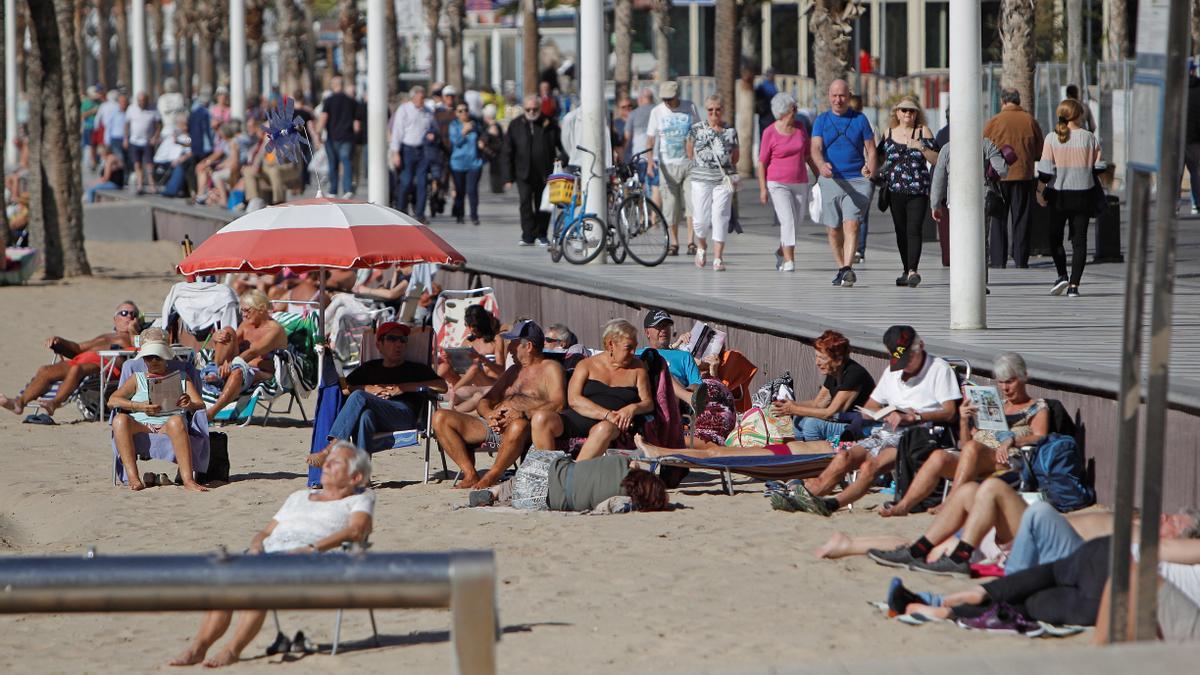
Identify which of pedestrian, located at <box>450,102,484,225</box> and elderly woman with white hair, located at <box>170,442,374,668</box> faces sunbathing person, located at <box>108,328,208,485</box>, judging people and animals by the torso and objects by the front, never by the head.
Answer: the pedestrian

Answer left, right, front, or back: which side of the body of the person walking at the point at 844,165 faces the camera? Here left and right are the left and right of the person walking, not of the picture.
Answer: front

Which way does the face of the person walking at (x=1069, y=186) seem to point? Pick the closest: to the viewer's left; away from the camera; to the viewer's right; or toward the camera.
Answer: away from the camera

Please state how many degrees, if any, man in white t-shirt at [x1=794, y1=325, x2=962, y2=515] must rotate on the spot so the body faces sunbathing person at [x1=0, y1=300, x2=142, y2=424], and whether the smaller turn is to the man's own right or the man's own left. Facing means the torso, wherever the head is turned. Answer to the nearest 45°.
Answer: approximately 90° to the man's own right

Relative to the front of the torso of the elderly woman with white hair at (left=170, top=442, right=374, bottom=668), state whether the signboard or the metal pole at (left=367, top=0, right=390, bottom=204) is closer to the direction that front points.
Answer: the signboard

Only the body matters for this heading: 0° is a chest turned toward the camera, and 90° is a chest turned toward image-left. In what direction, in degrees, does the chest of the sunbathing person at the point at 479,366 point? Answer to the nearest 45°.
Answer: approximately 45°

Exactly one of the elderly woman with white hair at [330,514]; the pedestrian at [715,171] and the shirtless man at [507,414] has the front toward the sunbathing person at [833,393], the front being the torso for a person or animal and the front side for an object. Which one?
the pedestrian

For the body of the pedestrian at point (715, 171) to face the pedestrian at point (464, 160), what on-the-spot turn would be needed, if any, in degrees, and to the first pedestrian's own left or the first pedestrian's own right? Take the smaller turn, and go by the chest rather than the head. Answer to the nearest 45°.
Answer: approximately 135° to the first pedestrian's own right
